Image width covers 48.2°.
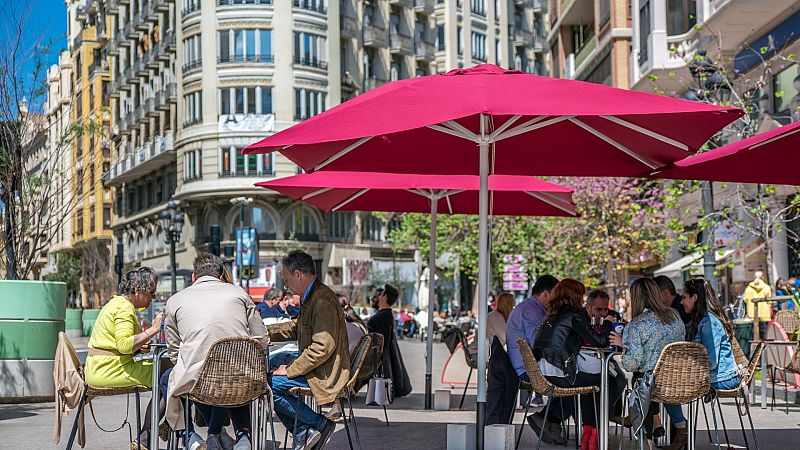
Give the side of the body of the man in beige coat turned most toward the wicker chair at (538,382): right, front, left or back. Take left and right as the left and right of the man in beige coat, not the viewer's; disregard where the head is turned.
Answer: right

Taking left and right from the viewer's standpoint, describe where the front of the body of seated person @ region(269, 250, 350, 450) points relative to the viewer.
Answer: facing to the left of the viewer

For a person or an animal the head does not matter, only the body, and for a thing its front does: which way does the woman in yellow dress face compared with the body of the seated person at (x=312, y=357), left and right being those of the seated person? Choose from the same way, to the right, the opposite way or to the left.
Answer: the opposite way

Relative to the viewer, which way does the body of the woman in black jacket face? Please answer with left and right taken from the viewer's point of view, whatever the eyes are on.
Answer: facing away from the viewer and to the right of the viewer

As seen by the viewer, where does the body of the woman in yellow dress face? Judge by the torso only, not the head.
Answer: to the viewer's right

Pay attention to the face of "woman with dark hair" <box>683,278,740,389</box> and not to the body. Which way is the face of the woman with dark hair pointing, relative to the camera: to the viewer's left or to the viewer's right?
to the viewer's left

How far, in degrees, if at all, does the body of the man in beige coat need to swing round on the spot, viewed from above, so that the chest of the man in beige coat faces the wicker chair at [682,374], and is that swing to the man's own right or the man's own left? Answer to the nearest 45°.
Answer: approximately 90° to the man's own right

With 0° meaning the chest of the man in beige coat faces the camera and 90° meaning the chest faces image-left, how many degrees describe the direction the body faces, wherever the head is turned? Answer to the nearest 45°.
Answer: approximately 180°

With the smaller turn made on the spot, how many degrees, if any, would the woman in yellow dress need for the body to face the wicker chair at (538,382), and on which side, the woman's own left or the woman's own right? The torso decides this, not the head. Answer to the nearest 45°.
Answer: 0° — they already face it

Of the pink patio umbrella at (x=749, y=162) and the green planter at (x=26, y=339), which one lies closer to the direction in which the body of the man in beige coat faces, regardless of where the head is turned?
the green planter

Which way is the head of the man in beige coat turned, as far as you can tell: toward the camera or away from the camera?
away from the camera

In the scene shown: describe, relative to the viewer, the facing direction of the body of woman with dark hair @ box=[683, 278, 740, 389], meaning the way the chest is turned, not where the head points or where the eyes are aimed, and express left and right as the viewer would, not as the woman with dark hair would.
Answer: facing to the left of the viewer
